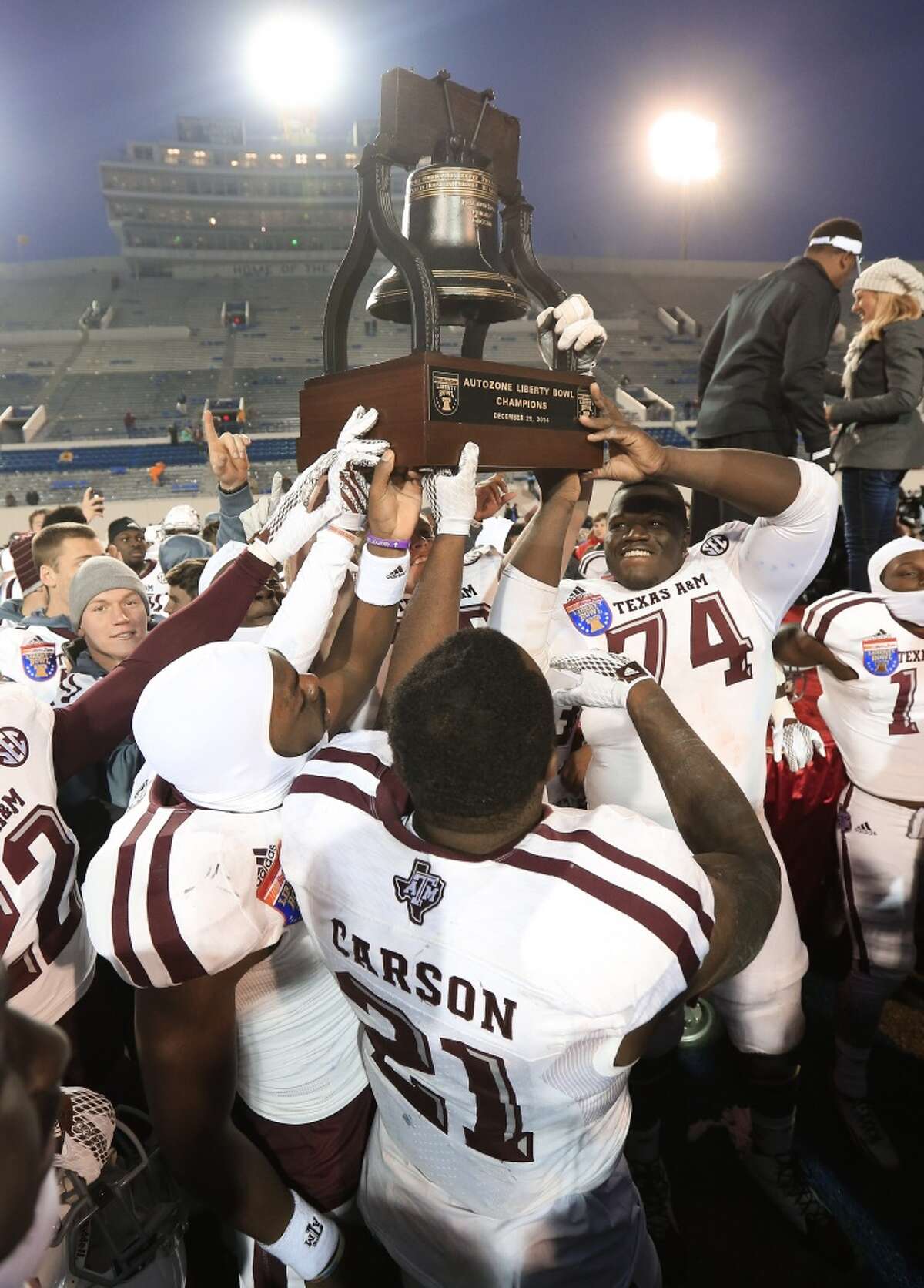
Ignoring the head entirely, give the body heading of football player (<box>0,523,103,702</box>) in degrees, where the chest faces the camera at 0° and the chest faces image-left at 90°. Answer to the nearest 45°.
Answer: approximately 315°

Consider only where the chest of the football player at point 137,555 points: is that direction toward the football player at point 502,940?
yes
